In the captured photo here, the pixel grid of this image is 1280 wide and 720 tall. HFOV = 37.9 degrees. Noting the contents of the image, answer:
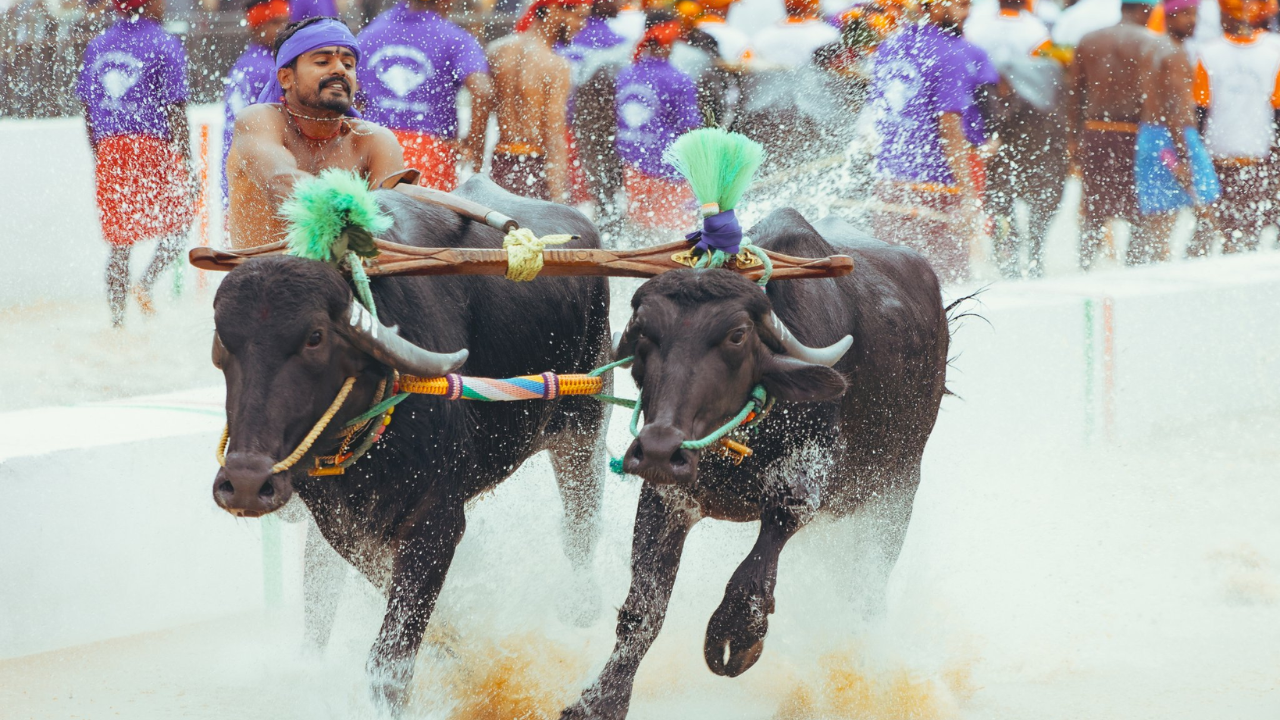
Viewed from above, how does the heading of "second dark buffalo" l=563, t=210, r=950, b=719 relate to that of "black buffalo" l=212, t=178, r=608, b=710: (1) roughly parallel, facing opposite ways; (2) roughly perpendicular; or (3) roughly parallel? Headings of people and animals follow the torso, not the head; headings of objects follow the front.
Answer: roughly parallel

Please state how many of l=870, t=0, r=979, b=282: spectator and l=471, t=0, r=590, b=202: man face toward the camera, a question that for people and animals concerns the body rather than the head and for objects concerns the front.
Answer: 0

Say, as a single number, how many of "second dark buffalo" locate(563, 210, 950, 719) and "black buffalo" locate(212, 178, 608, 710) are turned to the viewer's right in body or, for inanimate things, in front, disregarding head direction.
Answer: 0

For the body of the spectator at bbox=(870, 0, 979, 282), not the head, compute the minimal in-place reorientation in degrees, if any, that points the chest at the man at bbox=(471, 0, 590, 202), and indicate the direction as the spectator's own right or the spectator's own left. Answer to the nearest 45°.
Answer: approximately 135° to the spectator's own left

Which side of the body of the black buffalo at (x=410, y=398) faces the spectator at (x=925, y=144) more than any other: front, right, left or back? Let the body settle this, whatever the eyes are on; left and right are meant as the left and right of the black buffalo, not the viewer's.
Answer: back

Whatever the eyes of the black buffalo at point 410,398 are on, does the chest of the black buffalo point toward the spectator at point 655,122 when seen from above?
no

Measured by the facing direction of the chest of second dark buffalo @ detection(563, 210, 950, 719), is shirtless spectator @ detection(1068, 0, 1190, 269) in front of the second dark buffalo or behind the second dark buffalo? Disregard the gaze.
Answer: behind

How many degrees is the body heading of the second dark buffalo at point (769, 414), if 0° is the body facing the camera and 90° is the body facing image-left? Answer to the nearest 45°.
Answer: approximately 45°

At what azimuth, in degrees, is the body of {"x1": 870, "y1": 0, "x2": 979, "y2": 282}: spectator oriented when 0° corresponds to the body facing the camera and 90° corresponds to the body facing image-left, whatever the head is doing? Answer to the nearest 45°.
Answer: approximately 225°

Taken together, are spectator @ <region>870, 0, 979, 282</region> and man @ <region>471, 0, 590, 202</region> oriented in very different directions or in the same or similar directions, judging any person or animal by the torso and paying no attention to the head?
same or similar directions

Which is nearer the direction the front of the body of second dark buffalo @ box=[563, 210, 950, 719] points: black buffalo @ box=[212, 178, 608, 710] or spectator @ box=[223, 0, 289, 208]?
the black buffalo

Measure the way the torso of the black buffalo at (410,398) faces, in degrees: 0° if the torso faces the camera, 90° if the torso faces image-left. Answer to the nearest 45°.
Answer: approximately 45°

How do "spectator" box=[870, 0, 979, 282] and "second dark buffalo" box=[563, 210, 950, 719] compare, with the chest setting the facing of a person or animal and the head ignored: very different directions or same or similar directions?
very different directions

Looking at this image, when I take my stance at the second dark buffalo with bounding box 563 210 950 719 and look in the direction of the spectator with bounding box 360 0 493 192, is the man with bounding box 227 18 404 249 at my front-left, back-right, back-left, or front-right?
front-left

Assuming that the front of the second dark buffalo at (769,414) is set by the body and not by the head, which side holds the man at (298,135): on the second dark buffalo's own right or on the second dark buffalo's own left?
on the second dark buffalo's own right

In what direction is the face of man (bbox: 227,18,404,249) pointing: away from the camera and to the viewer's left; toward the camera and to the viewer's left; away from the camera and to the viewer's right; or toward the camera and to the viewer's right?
toward the camera and to the viewer's right

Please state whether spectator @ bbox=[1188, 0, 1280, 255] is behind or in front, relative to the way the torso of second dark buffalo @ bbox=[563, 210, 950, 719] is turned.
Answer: behind

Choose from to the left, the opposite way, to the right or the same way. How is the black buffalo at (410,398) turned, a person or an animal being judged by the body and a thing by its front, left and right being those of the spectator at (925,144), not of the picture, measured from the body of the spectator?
the opposite way
